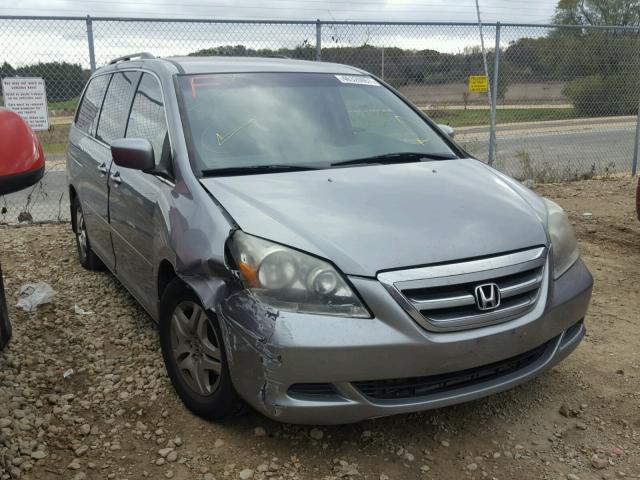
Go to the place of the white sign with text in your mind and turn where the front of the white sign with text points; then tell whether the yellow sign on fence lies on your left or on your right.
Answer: on your left

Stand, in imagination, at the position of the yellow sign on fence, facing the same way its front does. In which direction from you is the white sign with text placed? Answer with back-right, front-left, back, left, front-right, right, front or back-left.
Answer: front-right

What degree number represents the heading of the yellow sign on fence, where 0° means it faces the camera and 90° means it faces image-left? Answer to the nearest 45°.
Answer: approximately 0°

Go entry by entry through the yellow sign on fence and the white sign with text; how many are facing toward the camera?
2

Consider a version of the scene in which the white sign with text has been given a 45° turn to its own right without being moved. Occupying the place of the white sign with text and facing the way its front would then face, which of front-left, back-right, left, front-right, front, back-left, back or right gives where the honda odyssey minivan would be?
front-left

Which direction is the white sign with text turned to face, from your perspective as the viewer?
facing the viewer

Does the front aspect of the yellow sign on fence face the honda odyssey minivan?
yes

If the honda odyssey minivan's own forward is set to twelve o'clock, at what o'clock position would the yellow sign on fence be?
The yellow sign on fence is roughly at 8 o'clock from the honda odyssey minivan.

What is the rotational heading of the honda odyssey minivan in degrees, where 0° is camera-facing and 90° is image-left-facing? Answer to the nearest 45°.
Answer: approximately 315°
